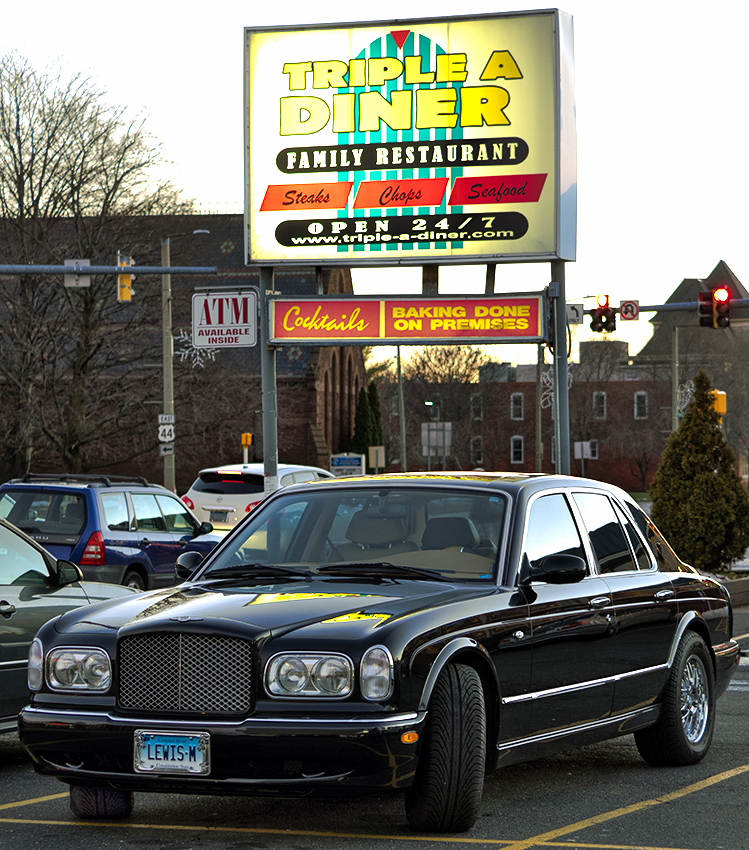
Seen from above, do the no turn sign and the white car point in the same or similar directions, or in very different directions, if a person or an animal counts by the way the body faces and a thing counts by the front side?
very different directions

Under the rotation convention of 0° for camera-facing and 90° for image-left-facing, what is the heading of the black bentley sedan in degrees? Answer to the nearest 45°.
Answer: approximately 45°

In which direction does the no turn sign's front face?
toward the camera

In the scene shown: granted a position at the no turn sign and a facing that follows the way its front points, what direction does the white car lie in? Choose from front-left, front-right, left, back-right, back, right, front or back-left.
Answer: front-right

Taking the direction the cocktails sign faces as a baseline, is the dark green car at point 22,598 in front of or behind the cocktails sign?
in front

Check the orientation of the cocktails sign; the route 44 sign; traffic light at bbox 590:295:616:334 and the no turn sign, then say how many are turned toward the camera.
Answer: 4

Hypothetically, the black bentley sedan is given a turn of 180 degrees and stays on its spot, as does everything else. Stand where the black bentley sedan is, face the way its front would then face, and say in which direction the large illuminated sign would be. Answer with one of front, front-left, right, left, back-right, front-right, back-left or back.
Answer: front-left

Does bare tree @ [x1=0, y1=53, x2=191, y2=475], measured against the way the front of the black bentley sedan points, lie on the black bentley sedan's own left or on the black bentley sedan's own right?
on the black bentley sedan's own right

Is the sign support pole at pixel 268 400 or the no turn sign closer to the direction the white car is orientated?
the no turn sign

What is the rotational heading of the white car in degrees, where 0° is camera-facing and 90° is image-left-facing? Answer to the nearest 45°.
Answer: approximately 225°

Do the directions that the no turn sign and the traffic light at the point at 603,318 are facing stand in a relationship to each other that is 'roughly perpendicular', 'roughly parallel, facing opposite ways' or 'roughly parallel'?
roughly parallel

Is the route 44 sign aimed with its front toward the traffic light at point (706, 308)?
no

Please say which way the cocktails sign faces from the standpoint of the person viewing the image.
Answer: facing the viewer

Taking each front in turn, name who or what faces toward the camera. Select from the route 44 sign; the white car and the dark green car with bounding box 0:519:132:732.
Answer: the route 44 sign
